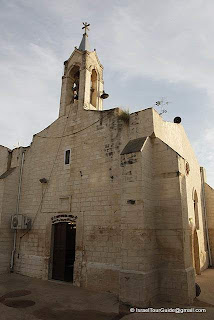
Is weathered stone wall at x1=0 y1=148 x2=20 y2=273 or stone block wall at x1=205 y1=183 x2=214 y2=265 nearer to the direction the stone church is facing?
the weathered stone wall

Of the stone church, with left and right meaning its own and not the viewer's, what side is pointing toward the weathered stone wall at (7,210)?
right
